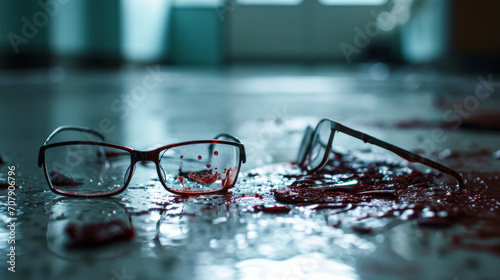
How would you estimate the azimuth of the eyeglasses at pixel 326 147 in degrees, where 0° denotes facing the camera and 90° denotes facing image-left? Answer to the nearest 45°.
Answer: approximately 90°

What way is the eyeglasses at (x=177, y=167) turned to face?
toward the camera

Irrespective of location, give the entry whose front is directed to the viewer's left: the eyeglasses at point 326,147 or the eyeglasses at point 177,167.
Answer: the eyeglasses at point 326,147

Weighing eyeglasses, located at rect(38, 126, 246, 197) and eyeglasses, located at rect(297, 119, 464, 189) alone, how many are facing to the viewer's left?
1
